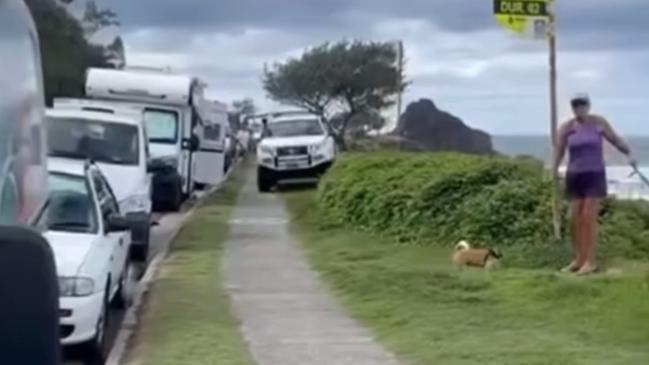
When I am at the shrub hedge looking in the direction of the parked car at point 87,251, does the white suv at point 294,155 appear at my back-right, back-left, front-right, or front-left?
back-right

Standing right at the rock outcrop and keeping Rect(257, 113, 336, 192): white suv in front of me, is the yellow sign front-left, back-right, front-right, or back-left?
front-left

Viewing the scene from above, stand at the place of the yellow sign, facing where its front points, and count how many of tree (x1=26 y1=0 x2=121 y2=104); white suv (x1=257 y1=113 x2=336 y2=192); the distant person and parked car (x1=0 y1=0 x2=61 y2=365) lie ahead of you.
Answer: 1

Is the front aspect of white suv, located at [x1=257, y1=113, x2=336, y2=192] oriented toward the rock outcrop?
no

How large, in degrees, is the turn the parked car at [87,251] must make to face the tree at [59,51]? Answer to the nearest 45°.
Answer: approximately 135° to its right

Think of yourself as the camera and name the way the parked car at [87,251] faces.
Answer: facing the viewer and to the left of the viewer

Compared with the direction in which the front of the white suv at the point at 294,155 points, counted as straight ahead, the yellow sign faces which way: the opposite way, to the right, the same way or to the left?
the same way

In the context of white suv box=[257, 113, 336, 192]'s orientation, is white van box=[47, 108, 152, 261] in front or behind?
in front

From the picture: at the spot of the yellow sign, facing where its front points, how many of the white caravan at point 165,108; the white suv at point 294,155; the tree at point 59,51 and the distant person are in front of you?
0

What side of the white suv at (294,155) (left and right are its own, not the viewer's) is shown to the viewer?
front

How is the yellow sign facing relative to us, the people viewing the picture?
facing the viewer

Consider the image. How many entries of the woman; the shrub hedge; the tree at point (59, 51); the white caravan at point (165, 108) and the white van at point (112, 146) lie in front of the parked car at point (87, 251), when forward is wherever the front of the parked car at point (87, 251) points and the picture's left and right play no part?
0

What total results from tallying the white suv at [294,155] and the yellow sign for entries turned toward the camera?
2

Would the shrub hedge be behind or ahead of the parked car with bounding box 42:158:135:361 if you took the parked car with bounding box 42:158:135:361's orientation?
behind

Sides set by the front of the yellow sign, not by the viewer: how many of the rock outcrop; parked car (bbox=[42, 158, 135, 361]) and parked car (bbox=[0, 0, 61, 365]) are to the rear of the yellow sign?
1

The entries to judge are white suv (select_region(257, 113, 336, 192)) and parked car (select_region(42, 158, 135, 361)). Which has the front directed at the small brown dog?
the white suv

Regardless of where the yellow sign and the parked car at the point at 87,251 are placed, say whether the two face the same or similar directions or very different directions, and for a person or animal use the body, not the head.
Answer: same or similar directions
